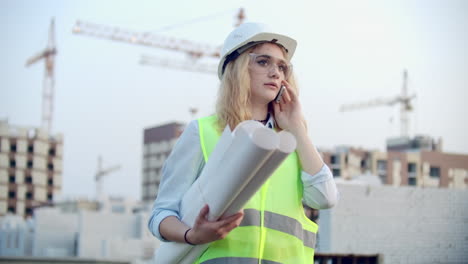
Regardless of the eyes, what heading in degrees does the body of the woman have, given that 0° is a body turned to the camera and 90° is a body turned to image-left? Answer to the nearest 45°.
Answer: approximately 315°

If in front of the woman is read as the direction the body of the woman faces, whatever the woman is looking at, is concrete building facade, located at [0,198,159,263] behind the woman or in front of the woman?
behind

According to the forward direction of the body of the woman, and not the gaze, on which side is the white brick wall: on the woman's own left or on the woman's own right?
on the woman's own left
